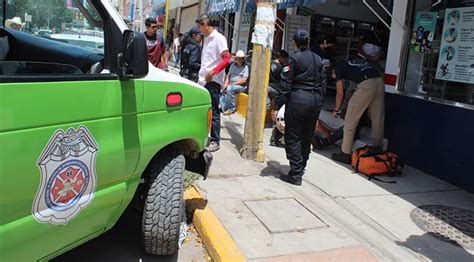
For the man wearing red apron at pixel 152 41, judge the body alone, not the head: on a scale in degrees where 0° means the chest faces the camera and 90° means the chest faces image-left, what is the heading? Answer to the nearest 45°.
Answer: approximately 315°

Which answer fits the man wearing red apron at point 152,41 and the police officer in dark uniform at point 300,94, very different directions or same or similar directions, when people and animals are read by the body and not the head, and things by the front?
very different directions

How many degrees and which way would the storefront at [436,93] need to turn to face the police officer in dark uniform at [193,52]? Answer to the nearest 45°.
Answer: approximately 45° to its right

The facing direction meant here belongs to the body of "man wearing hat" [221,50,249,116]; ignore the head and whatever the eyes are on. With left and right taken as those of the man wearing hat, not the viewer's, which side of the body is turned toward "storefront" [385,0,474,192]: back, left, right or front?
left

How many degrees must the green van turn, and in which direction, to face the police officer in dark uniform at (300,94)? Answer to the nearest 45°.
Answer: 0° — it already faces them

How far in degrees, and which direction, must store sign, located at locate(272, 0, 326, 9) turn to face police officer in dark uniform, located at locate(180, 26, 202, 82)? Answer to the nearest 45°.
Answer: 0° — it already faces them

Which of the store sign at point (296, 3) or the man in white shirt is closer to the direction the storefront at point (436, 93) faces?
the man in white shirt
